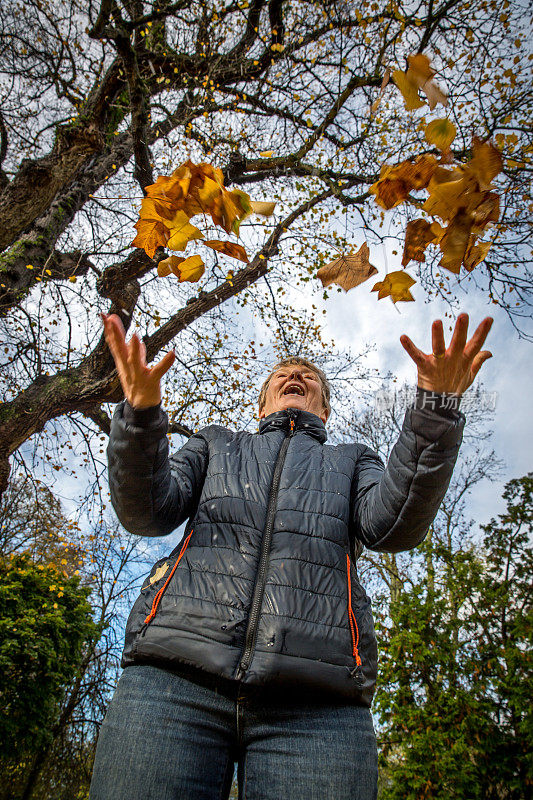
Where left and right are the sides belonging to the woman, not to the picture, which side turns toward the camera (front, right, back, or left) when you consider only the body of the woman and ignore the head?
front

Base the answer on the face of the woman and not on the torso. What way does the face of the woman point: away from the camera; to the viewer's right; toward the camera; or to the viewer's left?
toward the camera
